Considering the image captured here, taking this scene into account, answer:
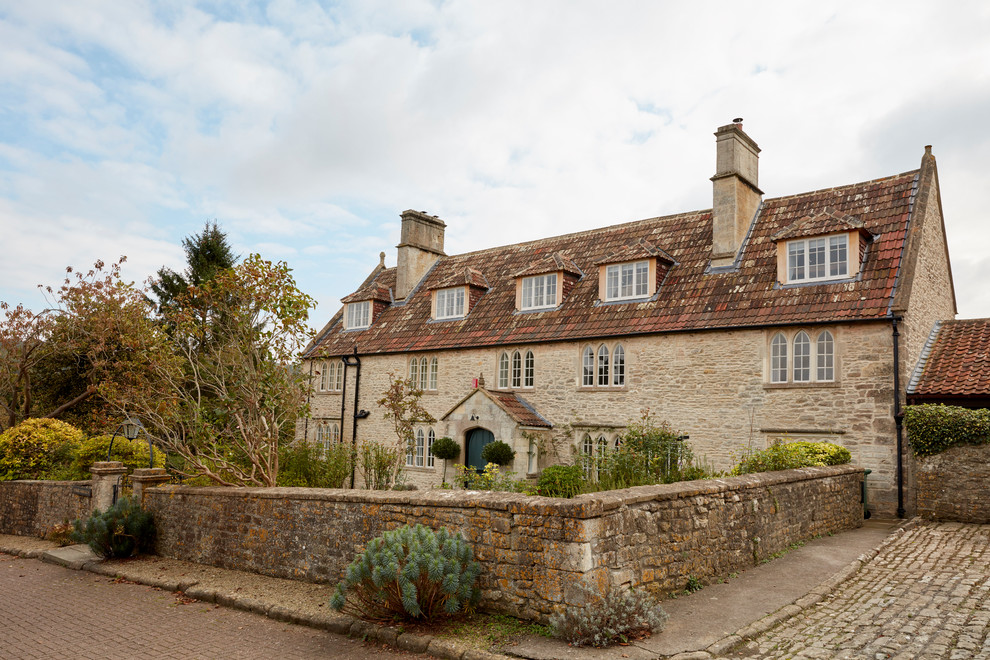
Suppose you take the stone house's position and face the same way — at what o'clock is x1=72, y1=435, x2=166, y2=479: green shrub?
The green shrub is roughly at 1 o'clock from the stone house.

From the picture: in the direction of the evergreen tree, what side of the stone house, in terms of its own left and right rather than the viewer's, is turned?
right

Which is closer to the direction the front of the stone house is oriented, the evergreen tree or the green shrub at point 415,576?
the green shrub

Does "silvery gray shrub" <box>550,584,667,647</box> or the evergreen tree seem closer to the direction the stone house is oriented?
the silvery gray shrub

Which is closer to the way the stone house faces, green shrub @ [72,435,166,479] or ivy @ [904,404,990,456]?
the green shrub

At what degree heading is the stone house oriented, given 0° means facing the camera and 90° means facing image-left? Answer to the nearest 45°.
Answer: approximately 45°

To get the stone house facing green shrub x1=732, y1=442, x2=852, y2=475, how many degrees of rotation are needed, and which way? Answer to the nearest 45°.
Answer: approximately 45° to its left

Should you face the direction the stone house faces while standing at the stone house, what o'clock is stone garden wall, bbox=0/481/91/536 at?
The stone garden wall is roughly at 1 o'clock from the stone house.

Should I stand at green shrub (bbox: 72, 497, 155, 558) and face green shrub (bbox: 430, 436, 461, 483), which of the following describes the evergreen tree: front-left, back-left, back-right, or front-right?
front-left

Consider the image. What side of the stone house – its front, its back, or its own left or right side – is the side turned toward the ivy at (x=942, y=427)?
left

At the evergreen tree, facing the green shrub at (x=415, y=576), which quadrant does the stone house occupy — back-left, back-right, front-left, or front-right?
front-left
